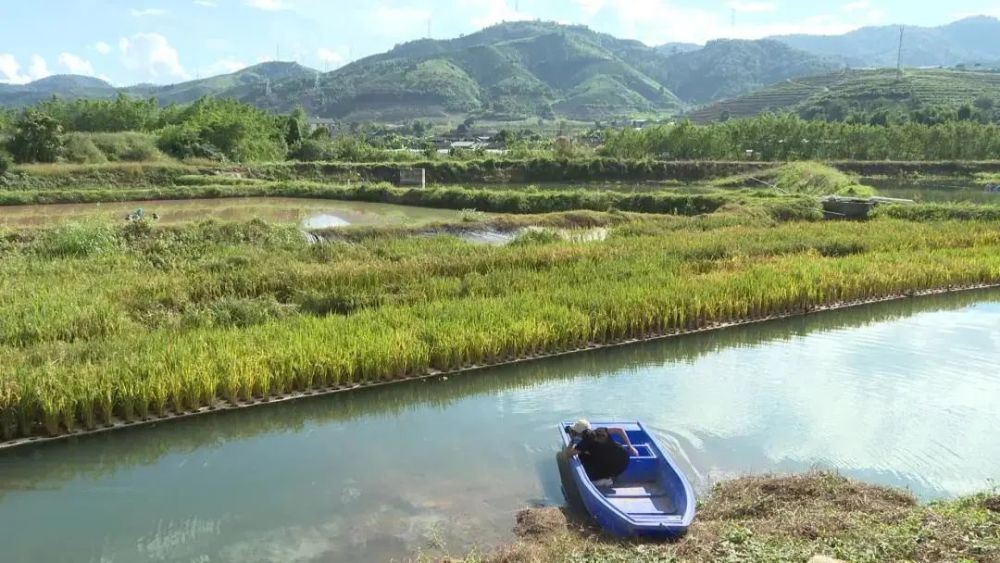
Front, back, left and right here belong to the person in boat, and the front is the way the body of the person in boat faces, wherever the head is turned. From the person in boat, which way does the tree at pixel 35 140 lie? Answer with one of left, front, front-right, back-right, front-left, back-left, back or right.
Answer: front-right

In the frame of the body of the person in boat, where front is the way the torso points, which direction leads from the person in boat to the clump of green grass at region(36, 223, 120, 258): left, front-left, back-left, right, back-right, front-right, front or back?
front-right

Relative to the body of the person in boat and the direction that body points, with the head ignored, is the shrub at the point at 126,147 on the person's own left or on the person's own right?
on the person's own right

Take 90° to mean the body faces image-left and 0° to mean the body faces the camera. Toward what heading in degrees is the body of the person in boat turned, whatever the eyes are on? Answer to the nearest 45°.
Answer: approximately 90°
